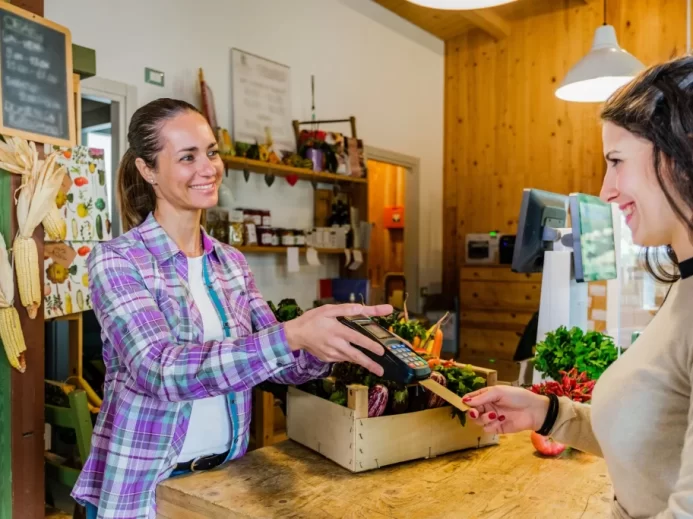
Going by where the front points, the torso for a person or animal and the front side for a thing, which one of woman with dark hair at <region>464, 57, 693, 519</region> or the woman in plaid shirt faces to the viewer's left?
the woman with dark hair

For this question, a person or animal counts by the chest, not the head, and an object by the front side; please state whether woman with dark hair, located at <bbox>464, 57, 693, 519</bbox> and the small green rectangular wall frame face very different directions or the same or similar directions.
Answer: very different directions

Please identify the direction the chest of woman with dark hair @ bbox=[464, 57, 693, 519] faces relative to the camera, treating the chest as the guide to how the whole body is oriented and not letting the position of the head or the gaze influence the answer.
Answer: to the viewer's left

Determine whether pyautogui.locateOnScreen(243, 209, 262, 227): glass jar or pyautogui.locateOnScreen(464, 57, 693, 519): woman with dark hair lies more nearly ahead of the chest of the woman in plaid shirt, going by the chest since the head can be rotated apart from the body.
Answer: the woman with dark hair

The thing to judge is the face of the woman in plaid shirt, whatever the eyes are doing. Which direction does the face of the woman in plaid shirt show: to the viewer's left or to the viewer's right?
to the viewer's right

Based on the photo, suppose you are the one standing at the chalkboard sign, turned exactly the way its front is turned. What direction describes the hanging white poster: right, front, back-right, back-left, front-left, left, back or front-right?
left

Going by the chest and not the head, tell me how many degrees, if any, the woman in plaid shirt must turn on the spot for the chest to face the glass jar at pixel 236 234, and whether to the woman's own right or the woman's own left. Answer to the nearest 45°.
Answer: approximately 135° to the woman's own left

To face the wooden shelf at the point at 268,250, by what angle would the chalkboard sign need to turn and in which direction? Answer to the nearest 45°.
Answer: approximately 90° to its left

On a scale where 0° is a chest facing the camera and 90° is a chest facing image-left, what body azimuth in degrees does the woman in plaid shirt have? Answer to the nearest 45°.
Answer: approximately 315°
